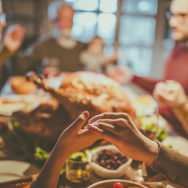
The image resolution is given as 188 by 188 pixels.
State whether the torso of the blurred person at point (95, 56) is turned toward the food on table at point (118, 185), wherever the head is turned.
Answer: yes

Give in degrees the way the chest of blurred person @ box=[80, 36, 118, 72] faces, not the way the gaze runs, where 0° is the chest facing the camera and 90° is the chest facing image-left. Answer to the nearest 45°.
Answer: approximately 0°

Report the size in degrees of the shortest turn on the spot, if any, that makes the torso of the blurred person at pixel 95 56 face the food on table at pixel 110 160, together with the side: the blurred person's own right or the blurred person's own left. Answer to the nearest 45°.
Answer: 0° — they already face it

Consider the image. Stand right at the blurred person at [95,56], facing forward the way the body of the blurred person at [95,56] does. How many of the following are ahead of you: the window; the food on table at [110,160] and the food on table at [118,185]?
2

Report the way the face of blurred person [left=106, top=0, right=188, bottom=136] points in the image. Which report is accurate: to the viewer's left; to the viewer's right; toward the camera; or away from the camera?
to the viewer's left

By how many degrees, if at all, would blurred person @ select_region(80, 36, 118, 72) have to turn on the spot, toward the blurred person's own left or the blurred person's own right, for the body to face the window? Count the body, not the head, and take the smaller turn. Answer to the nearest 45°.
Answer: approximately 180°

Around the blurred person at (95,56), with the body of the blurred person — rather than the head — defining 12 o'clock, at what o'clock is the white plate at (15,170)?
The white plate is roughly at 12 o'clock from the blurred person.
